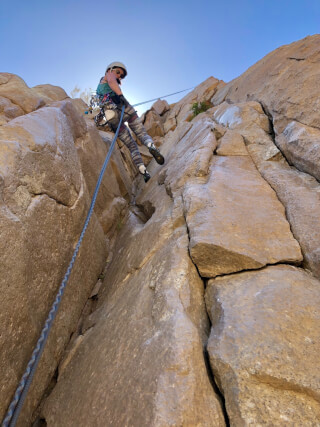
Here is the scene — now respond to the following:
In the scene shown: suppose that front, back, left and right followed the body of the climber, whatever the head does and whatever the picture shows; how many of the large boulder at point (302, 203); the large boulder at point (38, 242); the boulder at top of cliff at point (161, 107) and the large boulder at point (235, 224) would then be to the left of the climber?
1

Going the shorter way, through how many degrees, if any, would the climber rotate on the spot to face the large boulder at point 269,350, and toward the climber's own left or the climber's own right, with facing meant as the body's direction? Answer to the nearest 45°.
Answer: approximately 90° to the climber's own right

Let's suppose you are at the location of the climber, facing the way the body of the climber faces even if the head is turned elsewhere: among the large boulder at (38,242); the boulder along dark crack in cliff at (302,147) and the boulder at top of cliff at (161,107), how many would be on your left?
1

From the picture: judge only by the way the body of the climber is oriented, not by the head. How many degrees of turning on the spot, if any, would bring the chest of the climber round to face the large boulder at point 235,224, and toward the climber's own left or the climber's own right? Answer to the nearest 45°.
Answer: approximately 90° to the climber's own right

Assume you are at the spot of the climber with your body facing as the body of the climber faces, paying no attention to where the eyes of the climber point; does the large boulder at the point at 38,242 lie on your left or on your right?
on your right

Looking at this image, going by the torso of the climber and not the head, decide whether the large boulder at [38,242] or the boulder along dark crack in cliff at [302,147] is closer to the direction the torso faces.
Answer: the boulder along dark crack in cliff

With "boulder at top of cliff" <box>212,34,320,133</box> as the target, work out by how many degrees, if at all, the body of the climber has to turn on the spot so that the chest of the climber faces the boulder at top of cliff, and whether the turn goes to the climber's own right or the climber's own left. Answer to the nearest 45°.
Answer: approximately 45° to the climber's own right

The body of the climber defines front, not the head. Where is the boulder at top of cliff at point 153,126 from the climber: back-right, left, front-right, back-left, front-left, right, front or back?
left

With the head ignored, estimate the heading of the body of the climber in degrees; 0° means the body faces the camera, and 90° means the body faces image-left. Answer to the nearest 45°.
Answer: approximately 270°
